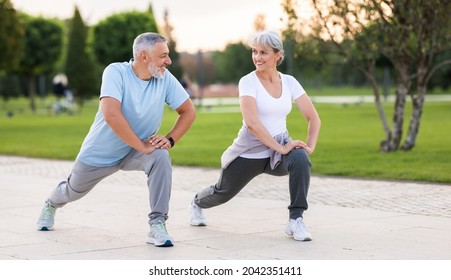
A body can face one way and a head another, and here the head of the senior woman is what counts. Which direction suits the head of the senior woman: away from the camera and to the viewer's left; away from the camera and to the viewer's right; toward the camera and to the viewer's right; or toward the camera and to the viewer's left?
toward the camera and to the viewer's left

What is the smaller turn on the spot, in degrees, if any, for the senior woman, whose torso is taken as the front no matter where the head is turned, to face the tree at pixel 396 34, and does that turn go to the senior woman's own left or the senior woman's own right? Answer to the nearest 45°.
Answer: approximately 135° to the senior woman's own left

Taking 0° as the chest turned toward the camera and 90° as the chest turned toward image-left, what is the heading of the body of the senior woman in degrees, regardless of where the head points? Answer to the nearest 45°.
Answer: approximately 315°

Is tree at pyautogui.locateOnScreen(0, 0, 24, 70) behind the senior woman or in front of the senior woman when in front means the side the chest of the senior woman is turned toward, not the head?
behind
